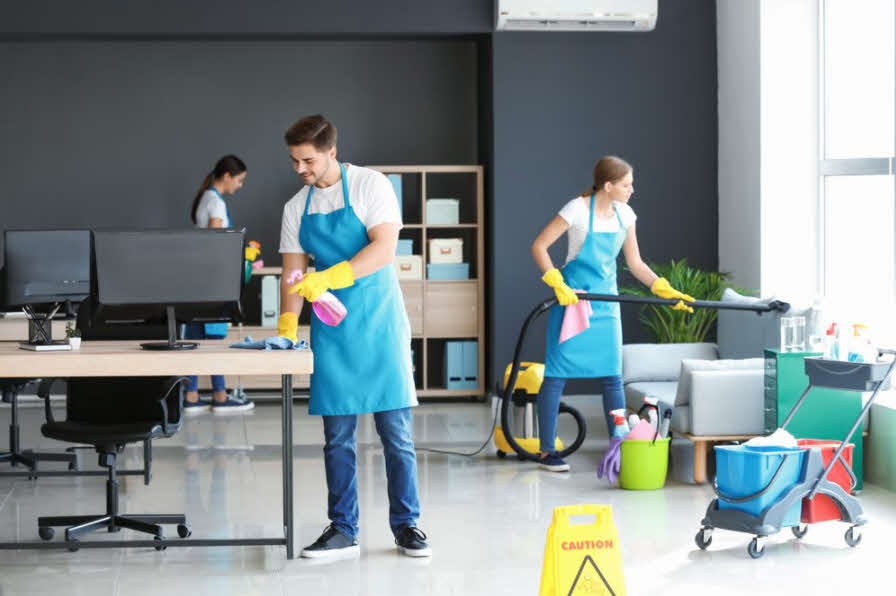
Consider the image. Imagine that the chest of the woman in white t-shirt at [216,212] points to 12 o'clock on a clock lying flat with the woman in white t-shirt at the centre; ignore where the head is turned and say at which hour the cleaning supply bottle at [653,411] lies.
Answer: The cleaning supply bottle is roughly at 2 o'clock from the woman in white t-shirt.

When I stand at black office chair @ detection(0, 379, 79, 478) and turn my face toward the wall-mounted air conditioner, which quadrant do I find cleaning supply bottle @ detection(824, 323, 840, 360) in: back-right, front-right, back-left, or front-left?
front-right

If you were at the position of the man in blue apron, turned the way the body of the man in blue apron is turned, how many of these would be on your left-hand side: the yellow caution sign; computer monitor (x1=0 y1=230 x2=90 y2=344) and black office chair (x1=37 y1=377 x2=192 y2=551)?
1

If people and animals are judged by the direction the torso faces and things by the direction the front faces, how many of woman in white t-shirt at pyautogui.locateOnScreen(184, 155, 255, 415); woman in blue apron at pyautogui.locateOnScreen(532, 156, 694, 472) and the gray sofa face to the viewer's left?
1

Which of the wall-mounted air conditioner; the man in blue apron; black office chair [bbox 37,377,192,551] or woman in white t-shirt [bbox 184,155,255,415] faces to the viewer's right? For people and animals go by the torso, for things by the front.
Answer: the woman in white t-shirt

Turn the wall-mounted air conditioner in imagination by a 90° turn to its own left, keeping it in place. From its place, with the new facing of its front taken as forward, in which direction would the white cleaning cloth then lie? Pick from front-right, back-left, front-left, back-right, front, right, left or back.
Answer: right

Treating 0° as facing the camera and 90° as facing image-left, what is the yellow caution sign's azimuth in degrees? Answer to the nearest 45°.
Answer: approximately 0°

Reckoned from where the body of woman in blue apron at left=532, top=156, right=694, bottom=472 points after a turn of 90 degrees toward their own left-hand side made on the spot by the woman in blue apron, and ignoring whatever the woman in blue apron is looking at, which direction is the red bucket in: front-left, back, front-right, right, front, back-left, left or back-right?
right

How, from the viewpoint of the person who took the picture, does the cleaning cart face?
facing the viewer and to the left of the viewer

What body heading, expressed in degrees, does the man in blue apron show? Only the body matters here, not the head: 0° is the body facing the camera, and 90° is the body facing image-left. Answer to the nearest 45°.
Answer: approximately 45°

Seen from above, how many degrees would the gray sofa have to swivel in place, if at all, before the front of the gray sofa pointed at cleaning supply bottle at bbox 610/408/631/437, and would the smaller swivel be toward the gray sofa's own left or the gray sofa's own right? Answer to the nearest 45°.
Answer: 0° — it already faces it

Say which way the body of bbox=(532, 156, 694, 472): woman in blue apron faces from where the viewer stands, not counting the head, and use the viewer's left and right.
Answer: facing the viewer and to the right of the viewer

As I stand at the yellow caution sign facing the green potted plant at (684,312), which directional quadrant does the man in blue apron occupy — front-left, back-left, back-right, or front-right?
front-left

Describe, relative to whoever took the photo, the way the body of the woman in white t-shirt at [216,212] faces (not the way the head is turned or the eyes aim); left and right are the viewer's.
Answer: facing to the right of the viewer

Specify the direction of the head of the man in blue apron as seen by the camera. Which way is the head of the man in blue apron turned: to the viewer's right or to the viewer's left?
to the viewer's left

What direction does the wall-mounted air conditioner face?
toward the camera

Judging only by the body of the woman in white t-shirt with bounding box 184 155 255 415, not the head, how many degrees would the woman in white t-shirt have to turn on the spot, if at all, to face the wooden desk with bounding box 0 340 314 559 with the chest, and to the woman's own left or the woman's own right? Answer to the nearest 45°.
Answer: approximately 90° to the woman's own right

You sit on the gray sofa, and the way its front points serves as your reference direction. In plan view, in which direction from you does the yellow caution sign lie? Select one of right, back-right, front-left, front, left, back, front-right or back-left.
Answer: left
